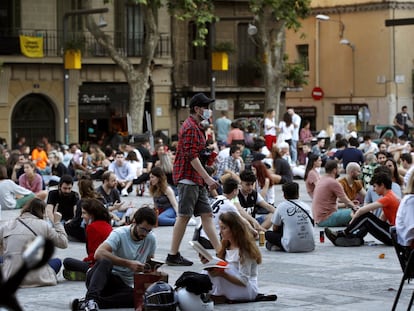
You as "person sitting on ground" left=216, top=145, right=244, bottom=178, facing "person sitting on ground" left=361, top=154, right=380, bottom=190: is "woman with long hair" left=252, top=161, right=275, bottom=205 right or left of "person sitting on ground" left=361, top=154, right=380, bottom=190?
right

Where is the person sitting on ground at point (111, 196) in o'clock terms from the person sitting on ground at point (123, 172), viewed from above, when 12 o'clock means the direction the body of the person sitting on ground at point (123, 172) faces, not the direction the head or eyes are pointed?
the person sitting on ground at point (111, 196) is roughly at 12 o'clock from the person sitting on ground at point (123, 172).

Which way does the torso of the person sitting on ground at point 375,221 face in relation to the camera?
to the viewer's left

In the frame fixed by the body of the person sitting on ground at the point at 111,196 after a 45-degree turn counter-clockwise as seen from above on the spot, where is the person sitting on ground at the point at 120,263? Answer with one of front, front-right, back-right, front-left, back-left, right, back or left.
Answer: right

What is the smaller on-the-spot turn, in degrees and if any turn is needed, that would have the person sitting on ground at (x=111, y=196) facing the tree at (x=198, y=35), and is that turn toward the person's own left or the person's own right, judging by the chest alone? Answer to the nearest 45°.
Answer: approximately 135° to the person's own left

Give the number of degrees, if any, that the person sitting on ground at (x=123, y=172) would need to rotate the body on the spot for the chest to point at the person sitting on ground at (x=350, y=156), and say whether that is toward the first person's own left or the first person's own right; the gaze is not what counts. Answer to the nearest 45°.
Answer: approximately 90° to the first person's own left
